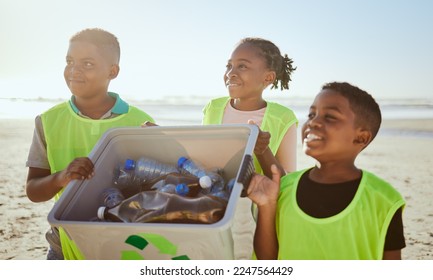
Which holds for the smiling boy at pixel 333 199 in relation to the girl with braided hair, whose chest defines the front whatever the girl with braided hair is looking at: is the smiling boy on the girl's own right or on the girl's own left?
on the girl's own left

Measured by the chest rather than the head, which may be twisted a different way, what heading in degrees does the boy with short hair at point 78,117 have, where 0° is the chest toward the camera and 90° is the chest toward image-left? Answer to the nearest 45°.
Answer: approximately 0°

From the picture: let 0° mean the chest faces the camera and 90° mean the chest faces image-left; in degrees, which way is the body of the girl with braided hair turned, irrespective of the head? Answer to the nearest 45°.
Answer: approximately 45°
